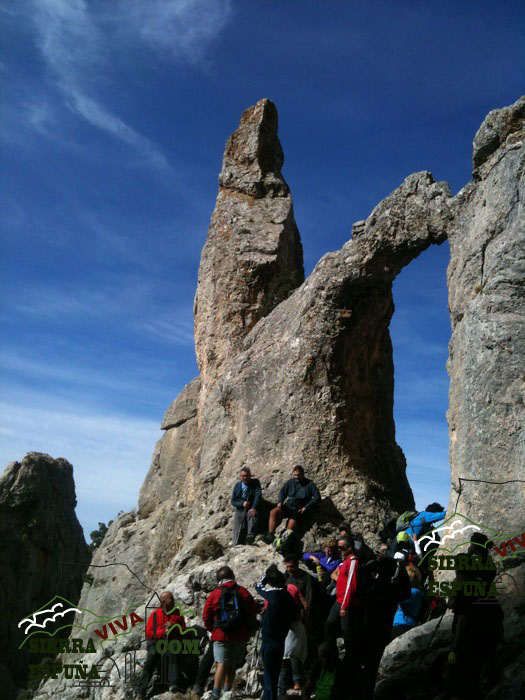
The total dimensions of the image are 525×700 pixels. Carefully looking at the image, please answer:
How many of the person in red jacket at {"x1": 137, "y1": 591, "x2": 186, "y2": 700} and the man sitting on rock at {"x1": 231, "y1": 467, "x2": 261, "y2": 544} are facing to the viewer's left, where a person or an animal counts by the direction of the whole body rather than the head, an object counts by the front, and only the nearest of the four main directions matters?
0

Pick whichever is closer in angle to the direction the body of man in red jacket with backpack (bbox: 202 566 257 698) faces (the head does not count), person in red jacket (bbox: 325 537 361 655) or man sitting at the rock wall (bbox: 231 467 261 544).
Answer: the man sitting at the rock wall

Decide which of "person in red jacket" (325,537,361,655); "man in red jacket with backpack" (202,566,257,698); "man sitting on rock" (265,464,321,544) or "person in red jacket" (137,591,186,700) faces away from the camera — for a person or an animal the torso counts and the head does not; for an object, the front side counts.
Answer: the man in red jacket with backpack

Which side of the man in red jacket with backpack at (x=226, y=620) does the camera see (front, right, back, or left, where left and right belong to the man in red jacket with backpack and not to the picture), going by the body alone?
back

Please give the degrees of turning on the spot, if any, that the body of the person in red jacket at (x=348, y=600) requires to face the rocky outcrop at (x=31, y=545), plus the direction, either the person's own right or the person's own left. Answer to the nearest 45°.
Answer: approximately 45° to the person's own right

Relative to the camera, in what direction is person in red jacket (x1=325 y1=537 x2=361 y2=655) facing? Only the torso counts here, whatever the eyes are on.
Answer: to the viewer's left

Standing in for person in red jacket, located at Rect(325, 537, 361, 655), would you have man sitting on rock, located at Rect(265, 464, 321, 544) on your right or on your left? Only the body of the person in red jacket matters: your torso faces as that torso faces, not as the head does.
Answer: on your right

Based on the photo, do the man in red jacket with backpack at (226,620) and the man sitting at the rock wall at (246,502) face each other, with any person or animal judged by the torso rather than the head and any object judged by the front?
yes

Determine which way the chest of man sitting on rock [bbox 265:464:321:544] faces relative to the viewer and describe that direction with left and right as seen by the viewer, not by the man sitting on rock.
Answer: facing the viewer and to the left of the viewer

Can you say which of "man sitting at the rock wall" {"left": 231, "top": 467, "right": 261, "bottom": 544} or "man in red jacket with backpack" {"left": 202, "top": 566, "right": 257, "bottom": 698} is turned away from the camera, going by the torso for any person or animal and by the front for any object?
the man in red jacket with backpack
